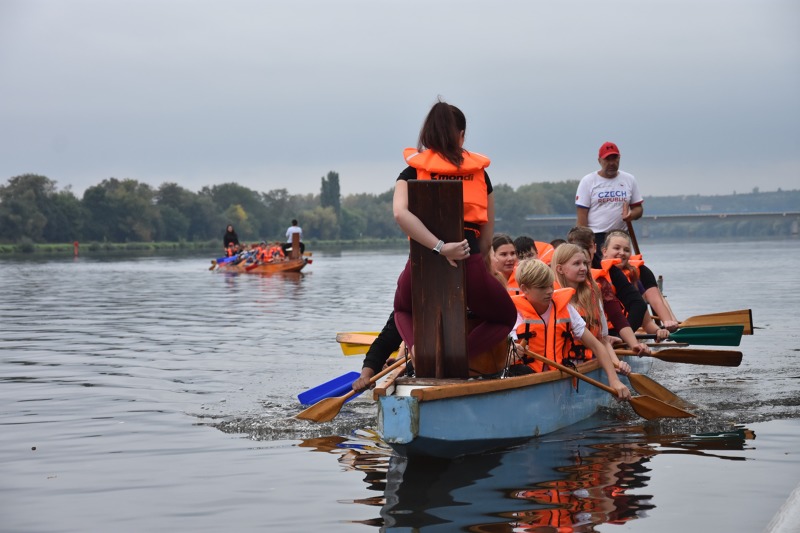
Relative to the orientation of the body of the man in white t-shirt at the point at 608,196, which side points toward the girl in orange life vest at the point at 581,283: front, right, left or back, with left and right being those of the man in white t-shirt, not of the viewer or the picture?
front

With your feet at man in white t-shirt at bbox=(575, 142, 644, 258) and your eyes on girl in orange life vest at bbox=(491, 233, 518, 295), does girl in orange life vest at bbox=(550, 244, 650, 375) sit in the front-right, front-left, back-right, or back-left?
front-left

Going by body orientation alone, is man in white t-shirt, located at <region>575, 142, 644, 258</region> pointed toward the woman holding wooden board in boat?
yes

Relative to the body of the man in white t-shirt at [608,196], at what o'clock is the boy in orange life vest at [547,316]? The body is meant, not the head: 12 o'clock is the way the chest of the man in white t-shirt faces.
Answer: The boy in orange life vest is roughly at 12 o'clock from the man in white t-shirt.

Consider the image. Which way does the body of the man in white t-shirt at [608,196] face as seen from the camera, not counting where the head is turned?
toward the camera
